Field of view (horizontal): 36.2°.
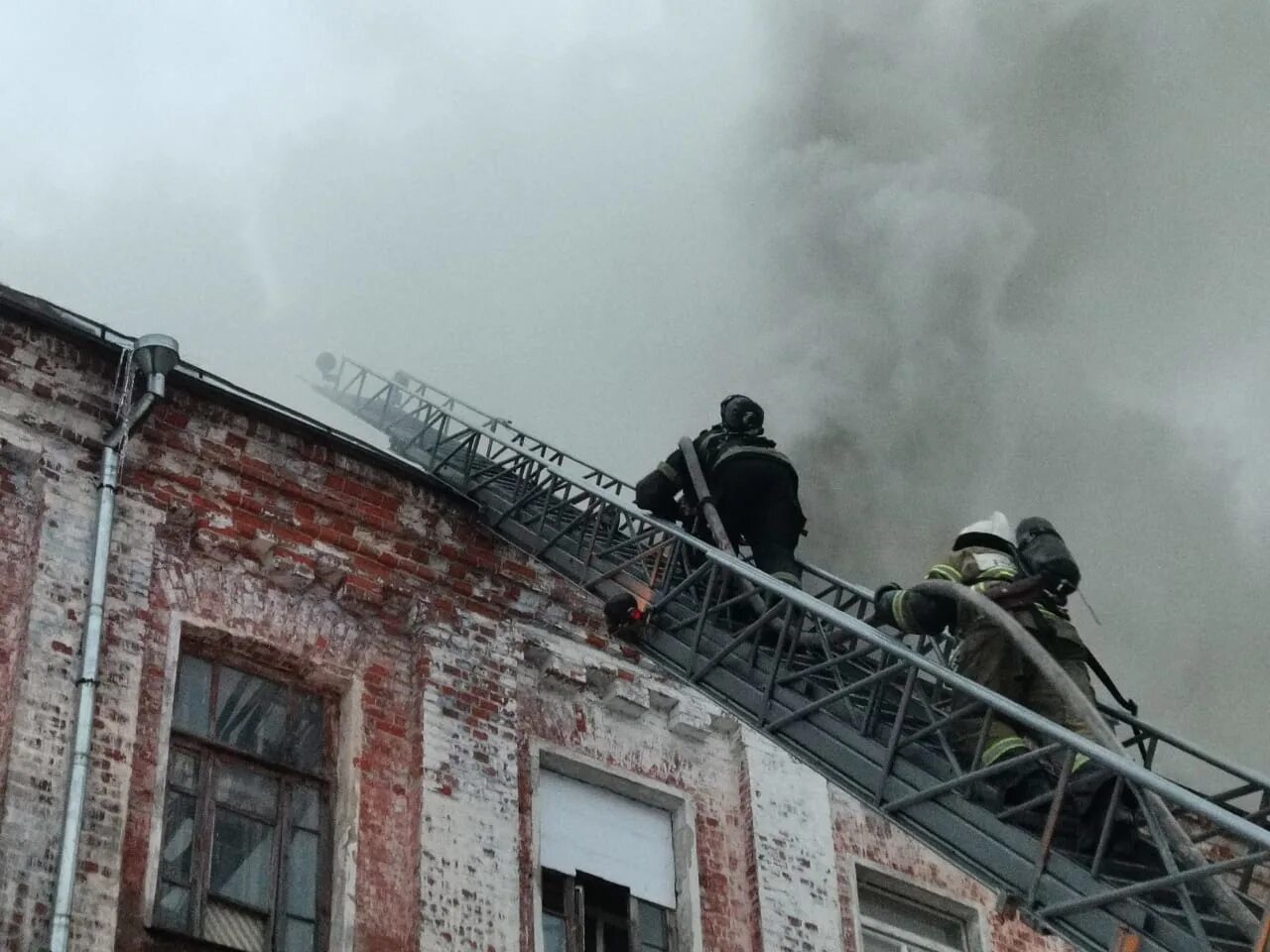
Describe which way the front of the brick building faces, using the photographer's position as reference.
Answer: facing the viewer and to the right of the viewer

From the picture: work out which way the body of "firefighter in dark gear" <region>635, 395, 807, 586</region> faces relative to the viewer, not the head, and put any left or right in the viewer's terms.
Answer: facing away from the viewer and to the left of the viewer

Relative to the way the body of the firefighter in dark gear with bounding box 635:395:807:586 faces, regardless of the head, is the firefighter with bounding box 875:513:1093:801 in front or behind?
behind

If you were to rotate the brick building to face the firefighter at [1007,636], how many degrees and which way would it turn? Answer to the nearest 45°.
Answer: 0° — it already faces them

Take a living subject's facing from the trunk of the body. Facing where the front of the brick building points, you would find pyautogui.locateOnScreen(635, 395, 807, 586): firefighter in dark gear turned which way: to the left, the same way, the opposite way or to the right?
the opposite way

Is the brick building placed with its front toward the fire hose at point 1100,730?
yes
